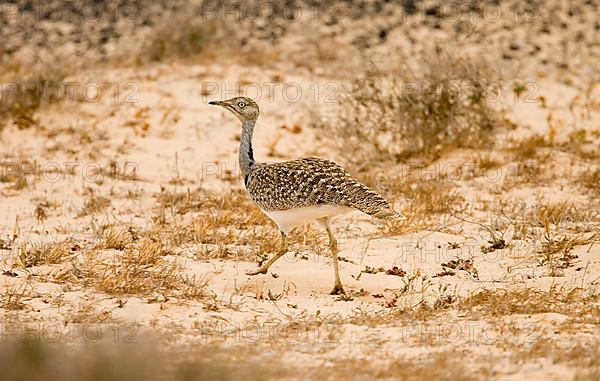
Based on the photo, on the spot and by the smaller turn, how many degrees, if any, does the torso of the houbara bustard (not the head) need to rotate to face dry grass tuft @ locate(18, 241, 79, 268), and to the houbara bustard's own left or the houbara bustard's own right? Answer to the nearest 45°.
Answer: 0° — it already faces it

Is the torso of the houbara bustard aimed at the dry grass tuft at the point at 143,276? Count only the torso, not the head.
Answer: yes

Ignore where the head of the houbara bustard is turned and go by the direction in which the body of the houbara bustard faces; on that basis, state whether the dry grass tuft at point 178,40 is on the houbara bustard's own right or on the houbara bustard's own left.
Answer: on the houbara bustard's own right

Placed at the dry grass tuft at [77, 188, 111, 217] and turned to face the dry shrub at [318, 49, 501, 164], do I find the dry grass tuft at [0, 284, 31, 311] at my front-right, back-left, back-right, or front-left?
back-right

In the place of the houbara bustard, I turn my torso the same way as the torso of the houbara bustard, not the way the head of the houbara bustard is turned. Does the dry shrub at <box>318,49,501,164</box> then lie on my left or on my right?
on my right

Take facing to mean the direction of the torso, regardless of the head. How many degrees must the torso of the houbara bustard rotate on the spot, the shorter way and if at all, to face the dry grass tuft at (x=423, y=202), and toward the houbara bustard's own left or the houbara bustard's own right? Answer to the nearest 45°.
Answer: approximately 135° to the houbara bustard's own right

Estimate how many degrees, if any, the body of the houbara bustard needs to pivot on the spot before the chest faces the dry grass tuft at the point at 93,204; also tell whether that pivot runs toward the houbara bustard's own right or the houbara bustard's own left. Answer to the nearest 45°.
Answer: approximately 45° to the houbara bustard's own right

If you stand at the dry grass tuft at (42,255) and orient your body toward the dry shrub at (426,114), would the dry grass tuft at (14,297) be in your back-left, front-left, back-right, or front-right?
back-right

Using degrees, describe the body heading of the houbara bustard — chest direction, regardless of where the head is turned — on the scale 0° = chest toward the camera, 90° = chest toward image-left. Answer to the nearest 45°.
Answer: approximately 90°

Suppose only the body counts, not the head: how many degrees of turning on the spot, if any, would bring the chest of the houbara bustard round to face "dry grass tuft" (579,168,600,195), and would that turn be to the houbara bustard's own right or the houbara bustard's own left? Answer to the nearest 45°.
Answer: approximately 135° to the houbara bustard's own right

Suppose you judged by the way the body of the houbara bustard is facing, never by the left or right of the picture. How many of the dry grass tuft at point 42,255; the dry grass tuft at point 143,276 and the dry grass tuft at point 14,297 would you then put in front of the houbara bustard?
3

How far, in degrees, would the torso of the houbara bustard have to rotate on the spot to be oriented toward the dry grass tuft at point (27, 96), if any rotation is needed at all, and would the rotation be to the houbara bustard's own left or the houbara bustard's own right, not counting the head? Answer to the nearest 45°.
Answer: approximately 45° to the houbara bustard's own right
